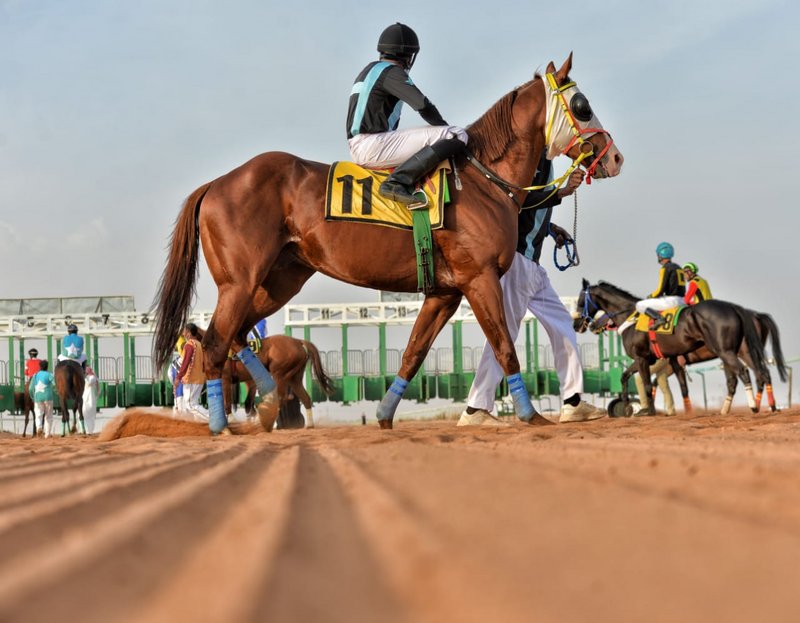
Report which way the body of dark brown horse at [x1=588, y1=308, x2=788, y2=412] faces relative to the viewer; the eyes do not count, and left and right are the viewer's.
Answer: facing to the left of the viewer

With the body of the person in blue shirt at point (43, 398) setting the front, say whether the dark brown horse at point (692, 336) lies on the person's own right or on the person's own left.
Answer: on the person's own right

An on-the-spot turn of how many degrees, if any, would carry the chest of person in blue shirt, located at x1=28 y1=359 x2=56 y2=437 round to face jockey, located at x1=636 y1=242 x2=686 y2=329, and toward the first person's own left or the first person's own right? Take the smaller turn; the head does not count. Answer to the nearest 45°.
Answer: approximately 135° to the first person's own right

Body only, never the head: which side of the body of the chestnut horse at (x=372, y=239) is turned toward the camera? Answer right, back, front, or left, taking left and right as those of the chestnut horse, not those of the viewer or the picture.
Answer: right

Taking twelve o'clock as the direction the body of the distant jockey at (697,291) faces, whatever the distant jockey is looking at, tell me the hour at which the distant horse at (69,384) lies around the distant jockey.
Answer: The distant horse is roughly at 12 o'clock from the distant jockey.

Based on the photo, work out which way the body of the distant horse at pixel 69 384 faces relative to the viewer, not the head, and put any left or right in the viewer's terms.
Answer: facing away from the viewer

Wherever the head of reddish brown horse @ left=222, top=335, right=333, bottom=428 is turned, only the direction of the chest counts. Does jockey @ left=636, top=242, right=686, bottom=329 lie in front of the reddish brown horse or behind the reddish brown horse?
behind

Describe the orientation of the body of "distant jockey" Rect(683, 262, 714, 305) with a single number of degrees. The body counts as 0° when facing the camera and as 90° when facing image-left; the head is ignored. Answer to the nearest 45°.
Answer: approximately 90°

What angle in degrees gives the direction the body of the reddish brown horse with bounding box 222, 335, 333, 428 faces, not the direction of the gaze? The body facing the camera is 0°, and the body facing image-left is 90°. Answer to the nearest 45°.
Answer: approximately 135°

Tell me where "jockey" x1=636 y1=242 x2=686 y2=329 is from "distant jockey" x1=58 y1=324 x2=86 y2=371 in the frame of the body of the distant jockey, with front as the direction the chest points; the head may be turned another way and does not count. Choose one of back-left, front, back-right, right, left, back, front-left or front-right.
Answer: back-right

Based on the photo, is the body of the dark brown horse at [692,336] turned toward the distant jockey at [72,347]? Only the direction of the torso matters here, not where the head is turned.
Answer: yes

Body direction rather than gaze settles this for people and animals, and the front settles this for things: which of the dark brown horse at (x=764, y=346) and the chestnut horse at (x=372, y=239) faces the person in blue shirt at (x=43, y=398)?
the dark brown horse

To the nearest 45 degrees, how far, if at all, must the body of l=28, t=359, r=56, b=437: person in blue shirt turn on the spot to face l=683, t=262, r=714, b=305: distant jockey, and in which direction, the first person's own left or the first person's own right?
approximately 135° to the first person's own right

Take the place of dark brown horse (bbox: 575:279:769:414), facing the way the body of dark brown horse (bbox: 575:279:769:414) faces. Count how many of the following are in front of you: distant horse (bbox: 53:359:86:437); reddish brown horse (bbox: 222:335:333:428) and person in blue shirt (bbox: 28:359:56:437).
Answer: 3

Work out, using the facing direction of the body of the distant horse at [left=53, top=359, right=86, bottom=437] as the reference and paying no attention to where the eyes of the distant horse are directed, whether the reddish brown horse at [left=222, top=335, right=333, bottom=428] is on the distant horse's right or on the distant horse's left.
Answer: on the distant horse's right
